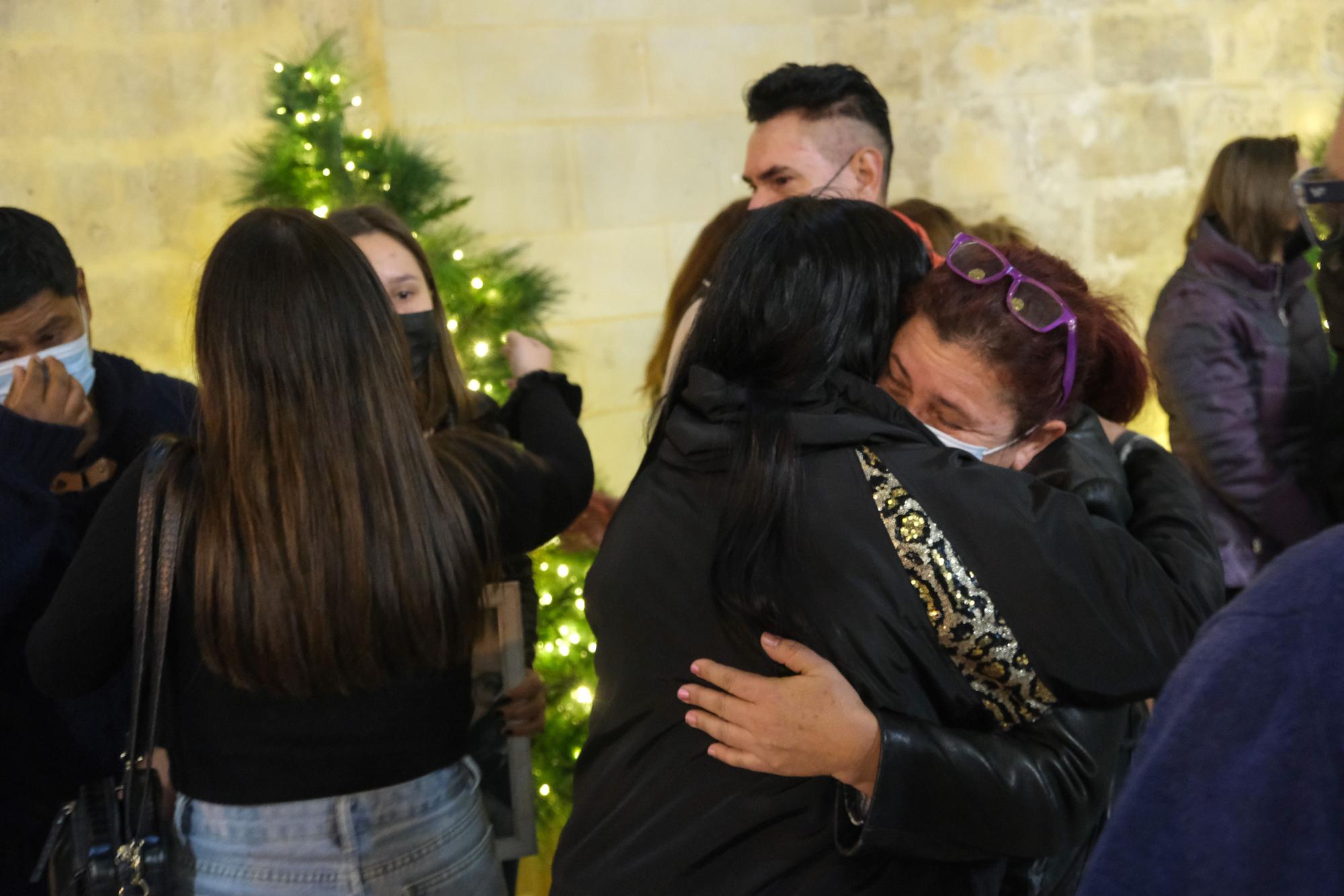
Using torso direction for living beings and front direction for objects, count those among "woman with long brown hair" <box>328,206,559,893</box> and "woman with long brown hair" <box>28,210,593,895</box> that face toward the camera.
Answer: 1

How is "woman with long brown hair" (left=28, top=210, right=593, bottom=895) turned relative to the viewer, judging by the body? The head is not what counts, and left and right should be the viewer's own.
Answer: facing away from the viewer

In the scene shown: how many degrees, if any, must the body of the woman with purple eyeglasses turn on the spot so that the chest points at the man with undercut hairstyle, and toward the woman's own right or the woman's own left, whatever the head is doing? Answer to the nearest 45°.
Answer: approximately 135° to the woman's own right

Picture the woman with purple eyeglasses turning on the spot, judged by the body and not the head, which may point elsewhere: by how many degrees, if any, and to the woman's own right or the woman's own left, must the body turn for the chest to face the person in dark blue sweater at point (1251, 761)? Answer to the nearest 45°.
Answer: approximately 45° to the woman's own left

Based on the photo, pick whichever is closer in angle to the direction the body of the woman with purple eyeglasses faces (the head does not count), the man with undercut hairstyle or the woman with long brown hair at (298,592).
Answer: the woman with long brown hair

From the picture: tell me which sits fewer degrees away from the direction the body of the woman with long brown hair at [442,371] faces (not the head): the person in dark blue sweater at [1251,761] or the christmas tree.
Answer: the person in dark blue sweater

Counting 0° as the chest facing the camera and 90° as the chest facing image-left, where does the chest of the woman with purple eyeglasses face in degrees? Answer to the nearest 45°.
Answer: approximately 45°

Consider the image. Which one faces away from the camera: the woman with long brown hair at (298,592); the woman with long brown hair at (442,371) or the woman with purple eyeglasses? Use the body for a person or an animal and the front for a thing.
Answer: the woman with long brown hair at (298,592)

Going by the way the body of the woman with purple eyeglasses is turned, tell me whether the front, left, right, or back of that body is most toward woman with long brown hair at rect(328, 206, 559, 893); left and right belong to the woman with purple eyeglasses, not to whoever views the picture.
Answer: right

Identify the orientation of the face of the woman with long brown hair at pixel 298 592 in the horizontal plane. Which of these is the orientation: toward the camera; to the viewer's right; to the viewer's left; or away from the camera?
away from the camera

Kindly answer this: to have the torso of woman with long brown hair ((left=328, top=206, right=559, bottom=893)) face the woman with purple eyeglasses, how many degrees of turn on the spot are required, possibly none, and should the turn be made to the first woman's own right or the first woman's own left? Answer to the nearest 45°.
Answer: approximately 45° to the first woman's own left
